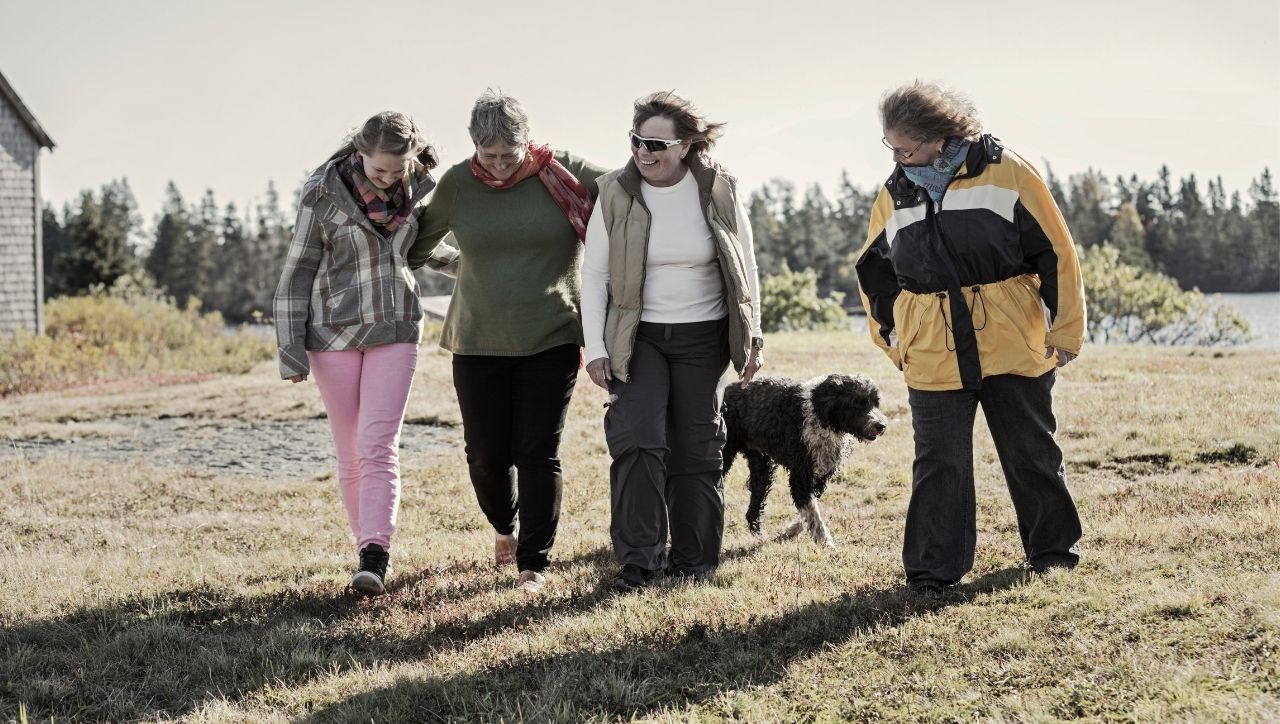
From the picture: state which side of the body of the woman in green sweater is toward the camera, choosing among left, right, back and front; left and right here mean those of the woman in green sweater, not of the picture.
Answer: front

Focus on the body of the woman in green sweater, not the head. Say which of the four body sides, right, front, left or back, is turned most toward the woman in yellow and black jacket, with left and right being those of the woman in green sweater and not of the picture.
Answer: left

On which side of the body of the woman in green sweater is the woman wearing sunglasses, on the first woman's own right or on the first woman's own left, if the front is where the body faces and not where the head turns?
on the first woman's own left

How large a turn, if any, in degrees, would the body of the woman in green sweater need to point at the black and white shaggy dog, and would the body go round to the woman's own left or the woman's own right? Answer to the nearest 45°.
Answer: approximately 135° to the woman's own left

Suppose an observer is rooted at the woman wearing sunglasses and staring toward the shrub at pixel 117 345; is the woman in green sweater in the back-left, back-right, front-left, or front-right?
front-left

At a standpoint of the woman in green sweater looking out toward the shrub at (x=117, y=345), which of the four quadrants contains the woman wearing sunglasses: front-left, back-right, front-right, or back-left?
back-right

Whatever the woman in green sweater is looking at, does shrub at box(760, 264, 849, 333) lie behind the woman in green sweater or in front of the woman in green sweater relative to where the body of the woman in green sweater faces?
behind

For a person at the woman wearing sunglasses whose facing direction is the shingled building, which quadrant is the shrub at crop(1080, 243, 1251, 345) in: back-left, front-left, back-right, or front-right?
front-right

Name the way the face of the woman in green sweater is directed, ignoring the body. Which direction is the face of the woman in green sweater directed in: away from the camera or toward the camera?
toward the camera

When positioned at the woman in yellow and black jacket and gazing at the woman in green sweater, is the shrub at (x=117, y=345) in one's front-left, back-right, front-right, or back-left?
front-right

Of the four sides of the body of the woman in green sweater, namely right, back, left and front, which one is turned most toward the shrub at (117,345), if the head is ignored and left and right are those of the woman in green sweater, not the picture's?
back

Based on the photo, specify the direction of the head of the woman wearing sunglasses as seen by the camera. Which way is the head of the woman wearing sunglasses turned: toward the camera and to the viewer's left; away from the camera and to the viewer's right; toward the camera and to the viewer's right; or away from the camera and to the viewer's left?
toward the camera and to the viewer's left

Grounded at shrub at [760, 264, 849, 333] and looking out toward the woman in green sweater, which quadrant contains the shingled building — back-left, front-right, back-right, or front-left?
front-right
